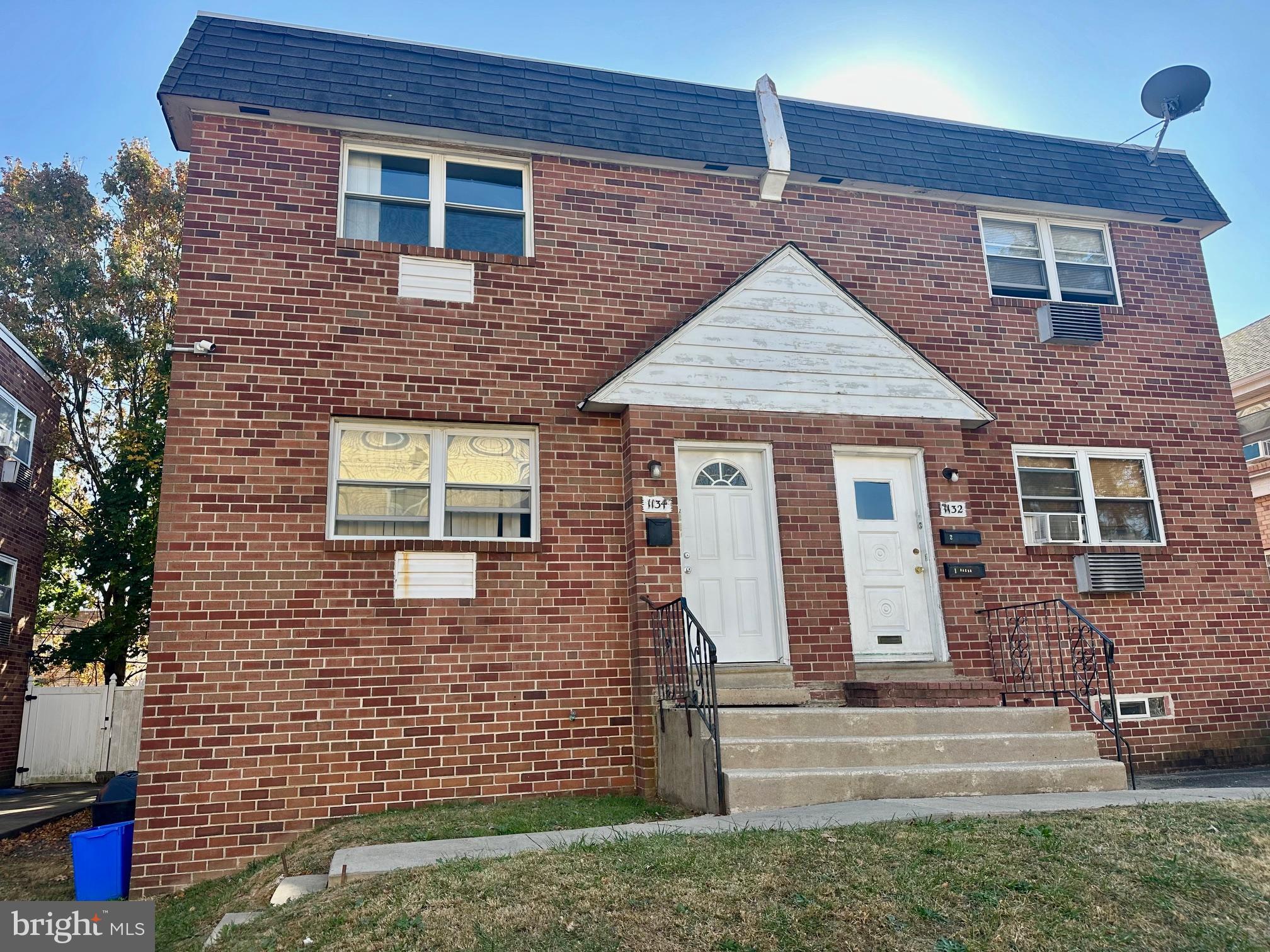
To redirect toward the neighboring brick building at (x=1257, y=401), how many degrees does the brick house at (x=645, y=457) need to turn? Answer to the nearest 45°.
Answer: approximately 135° to its left

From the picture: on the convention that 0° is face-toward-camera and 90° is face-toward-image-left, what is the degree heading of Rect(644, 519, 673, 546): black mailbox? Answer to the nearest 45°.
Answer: approximately 0°

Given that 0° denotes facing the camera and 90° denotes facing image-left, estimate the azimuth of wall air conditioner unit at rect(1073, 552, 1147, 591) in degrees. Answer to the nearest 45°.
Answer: approximately 0°

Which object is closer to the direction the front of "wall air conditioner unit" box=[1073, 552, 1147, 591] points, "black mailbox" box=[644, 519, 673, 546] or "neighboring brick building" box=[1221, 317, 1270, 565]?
the black mailbox

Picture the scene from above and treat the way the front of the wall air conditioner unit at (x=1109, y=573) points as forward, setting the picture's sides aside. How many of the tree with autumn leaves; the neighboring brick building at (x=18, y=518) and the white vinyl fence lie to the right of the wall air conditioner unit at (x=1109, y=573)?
3
